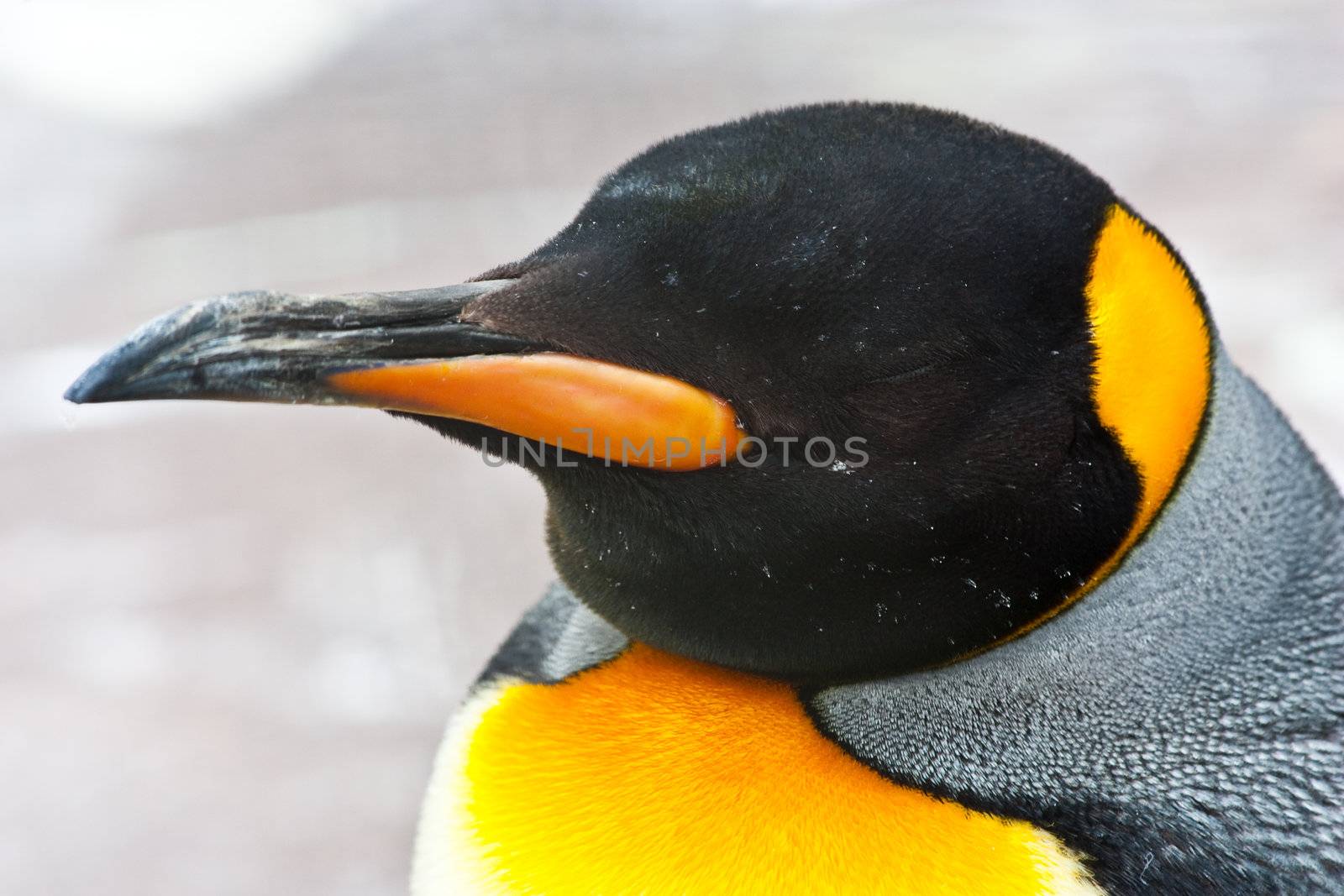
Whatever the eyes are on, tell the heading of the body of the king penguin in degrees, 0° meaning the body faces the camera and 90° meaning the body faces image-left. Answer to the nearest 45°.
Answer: approximately 90°
